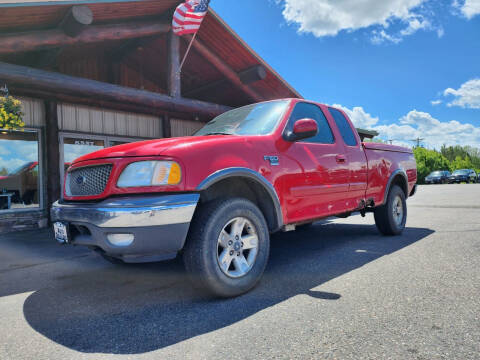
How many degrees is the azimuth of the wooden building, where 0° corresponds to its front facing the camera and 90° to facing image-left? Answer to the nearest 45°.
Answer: approximately 315°

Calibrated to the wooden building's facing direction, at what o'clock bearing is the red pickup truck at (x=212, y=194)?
The red pickup truck is roughly at 1 o'clock from the wooden building.

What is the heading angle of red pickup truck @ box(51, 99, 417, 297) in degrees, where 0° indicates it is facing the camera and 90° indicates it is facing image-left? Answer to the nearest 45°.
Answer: approximately 45°

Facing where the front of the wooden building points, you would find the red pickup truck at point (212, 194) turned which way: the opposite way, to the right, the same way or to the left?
to the right

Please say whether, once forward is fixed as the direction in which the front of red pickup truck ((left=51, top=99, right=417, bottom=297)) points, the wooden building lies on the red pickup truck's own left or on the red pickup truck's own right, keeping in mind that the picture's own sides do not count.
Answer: on the red pickup truck's own right

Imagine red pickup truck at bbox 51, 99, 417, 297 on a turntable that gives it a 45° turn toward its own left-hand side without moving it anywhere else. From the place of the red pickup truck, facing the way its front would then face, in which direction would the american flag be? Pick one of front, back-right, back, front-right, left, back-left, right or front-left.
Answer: back
